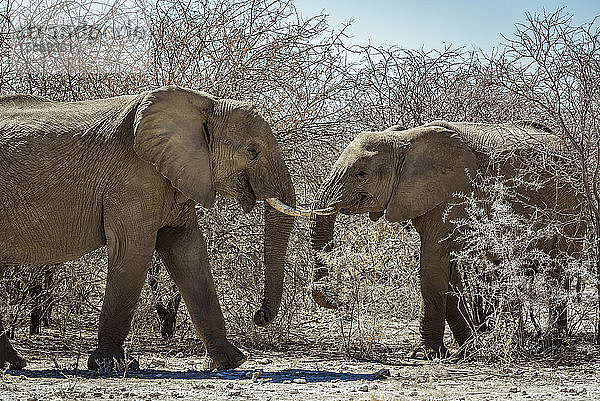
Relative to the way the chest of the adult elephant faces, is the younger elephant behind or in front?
in front

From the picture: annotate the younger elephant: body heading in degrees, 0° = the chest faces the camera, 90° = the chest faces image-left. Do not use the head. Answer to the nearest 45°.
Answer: approximately 90°

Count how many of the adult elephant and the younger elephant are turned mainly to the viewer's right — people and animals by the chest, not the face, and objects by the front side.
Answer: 1

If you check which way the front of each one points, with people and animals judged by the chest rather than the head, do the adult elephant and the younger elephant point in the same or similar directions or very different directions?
very different directions

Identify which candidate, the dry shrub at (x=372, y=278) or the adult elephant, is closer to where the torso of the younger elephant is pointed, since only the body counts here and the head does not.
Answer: the adult elephant

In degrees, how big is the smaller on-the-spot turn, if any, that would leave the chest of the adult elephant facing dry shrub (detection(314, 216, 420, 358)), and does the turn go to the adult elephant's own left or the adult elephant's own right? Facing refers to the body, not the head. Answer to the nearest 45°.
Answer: approximately 45° to the adult elephant's own left

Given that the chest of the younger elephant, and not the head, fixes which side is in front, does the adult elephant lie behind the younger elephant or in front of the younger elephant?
in front

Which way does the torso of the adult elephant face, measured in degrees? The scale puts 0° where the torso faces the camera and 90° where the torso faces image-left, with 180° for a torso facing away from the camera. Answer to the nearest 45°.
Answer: approximately 270°
